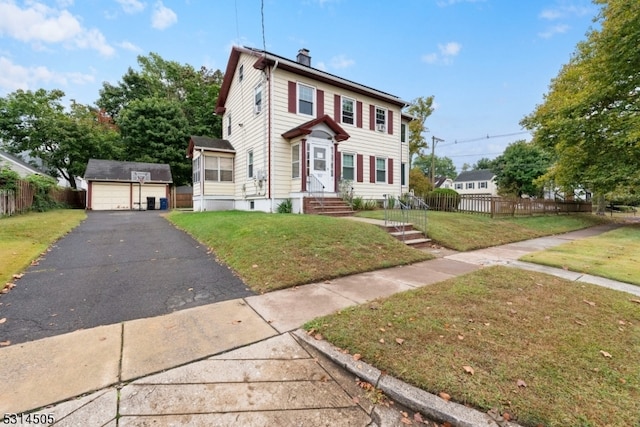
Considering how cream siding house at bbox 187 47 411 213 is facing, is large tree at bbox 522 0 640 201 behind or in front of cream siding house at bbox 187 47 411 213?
in front

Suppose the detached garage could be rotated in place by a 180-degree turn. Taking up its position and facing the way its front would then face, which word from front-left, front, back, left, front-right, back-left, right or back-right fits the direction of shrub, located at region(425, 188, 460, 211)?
back-right

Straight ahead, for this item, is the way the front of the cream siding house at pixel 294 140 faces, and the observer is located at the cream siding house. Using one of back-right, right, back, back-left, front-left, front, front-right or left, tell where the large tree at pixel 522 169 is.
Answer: left

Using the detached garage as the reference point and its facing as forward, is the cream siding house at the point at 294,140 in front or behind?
in front

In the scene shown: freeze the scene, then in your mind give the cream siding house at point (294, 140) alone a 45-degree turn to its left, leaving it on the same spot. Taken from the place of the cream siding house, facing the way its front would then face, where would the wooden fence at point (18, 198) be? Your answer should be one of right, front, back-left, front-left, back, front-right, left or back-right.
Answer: back

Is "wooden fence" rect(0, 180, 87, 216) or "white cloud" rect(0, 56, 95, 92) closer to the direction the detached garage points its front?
the wooden fence

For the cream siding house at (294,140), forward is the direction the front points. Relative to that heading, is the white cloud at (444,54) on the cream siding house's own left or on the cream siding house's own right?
on the cream siding house's own left

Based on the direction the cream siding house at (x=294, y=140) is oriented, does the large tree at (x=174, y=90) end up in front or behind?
behind

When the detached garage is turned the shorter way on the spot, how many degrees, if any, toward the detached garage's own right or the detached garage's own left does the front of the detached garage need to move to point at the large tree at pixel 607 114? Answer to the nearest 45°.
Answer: approximately 45° to the detached garage's own left

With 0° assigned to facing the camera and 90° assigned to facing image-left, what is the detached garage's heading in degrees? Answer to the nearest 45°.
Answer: approximately 0°

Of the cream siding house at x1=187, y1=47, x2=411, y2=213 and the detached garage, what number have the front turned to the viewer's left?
0

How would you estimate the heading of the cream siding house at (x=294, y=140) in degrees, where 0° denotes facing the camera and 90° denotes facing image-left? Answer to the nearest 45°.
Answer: approximately 315°
